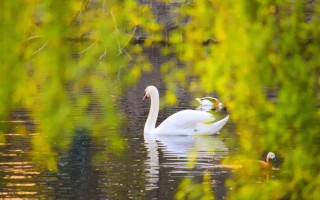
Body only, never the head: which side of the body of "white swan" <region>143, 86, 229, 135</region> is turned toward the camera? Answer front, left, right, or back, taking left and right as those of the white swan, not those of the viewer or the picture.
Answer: left
